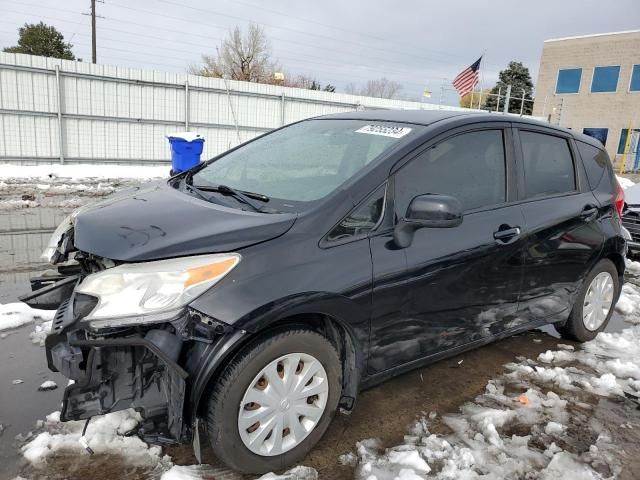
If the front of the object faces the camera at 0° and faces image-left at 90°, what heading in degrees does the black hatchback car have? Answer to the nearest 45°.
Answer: approximately 45°

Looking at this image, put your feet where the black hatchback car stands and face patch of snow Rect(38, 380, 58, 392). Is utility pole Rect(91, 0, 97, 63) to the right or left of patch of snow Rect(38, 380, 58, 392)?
right

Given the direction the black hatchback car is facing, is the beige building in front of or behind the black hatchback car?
behind

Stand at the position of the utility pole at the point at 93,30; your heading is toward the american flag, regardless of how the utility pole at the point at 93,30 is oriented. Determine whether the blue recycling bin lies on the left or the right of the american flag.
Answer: right

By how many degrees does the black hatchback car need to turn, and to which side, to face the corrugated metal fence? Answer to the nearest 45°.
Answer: approximately 90° to its right

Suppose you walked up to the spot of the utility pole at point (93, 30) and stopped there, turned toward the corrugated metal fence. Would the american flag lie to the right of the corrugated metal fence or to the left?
left

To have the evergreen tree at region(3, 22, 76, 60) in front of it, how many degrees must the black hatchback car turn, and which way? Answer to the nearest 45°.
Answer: approximately 90° to its right

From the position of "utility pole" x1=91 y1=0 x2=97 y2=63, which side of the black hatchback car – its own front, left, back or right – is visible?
right

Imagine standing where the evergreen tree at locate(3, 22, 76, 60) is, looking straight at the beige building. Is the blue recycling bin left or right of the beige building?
right

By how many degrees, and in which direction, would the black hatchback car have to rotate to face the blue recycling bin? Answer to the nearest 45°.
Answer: approximately 135° to its right

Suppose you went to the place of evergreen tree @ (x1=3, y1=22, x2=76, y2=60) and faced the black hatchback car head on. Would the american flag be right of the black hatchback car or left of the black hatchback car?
left
